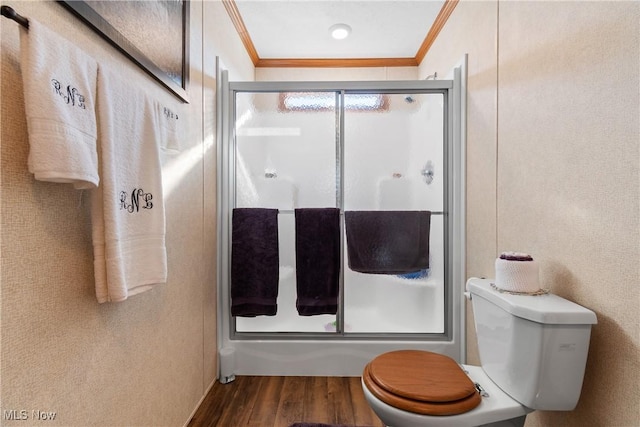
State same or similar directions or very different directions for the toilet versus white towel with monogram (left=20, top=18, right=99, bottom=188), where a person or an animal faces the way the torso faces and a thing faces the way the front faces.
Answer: very different directions

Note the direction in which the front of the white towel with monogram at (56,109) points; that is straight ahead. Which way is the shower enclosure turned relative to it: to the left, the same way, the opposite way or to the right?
to the right

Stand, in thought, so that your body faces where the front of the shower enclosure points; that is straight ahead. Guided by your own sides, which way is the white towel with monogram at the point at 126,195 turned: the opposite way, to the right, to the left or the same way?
to the left

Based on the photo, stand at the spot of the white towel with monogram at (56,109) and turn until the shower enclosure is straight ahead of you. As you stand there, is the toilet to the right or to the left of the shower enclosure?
right

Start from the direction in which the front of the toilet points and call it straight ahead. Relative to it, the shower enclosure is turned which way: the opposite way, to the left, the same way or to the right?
to the left

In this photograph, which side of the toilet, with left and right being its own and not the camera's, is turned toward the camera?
left

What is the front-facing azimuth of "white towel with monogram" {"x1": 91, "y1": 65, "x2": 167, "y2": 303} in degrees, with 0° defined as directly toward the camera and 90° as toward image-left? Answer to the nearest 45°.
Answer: approximately 315°

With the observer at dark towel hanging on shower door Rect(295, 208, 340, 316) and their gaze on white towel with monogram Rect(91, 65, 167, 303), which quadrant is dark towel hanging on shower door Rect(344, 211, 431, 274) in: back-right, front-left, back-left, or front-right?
back-left

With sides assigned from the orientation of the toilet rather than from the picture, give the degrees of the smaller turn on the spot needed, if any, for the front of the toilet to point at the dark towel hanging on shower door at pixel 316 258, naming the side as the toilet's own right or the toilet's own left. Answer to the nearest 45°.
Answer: approximately 45° to the toilet's own right

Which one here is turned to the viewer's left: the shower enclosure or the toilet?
the toilet

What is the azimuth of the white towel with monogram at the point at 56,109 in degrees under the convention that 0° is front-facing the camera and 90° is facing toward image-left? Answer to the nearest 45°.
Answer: approximately 315°
